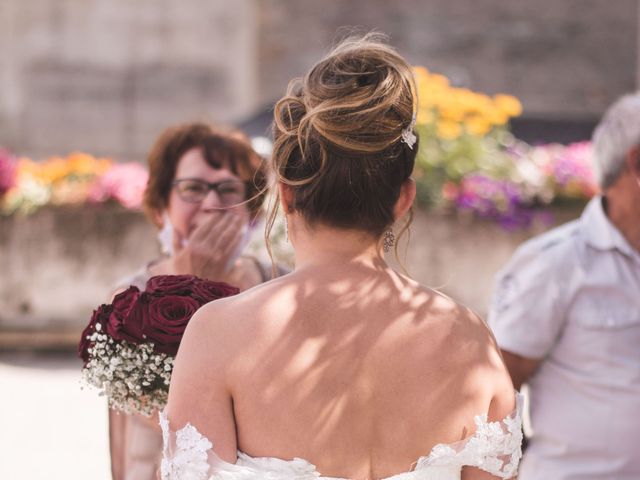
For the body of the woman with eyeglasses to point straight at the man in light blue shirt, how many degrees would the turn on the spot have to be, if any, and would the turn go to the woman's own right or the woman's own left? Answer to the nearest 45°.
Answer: approximately 90° to the woman's own left

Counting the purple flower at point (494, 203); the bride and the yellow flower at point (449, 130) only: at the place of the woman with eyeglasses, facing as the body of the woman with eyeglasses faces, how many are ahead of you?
1

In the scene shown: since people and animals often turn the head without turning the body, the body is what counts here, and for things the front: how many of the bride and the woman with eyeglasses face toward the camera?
1

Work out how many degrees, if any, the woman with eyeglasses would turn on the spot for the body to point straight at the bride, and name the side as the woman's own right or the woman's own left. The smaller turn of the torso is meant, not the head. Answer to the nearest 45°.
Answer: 0° — they already face them

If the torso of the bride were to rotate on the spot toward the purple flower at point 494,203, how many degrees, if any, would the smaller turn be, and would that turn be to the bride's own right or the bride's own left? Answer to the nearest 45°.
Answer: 0° — they already face it

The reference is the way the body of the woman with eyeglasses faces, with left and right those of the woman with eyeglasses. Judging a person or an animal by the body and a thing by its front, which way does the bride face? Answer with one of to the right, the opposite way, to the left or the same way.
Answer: the opposite way

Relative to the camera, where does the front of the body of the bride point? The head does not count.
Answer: away from the camera

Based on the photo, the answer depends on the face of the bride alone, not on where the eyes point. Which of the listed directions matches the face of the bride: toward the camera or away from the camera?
away from the camera

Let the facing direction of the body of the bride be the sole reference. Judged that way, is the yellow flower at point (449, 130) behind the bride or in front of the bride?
in front

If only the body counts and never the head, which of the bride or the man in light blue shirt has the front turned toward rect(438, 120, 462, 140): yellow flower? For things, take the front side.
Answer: the bride

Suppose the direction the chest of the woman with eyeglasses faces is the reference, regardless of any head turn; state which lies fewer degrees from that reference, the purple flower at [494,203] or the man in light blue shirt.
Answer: the man in light blue shirt
